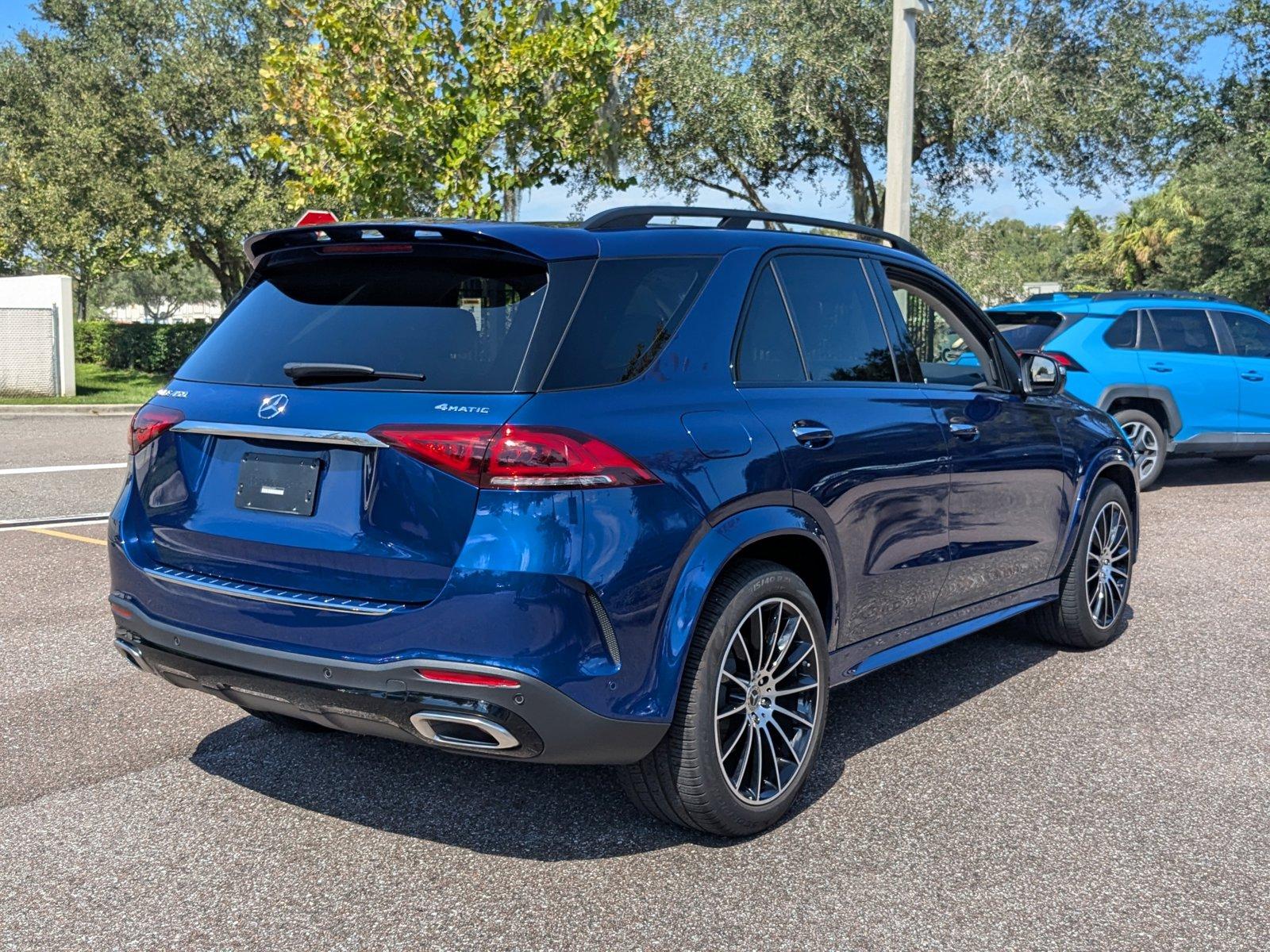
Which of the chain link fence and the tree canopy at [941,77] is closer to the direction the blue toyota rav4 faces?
the tree canopy

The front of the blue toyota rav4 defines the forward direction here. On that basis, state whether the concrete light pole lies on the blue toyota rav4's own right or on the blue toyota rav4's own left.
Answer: on the blue toyota rav4's own left

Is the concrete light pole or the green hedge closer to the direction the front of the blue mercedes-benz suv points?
the concrete light pole

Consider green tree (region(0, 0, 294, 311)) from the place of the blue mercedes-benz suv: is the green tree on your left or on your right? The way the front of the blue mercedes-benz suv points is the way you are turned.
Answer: on your left

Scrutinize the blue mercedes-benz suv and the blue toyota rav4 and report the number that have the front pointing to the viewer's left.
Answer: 0

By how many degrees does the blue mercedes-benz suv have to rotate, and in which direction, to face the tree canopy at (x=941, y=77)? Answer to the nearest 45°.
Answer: approximately 45° to its left

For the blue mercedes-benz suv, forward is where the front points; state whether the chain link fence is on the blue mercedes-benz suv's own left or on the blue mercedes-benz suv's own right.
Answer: on the blue mercedes-benz suv's own left

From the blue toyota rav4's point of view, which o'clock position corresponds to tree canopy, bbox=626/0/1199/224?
The tree canopy is roughly at 10 o'clock from the blue toyota rav4.

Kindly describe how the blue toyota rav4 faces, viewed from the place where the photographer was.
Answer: facing away from the viewer and to the right of the viewer

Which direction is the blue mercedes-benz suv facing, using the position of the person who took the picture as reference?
facing away from the viewer and to the right of the viewer

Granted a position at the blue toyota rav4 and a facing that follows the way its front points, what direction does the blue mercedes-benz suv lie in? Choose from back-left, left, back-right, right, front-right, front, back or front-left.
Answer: back-right

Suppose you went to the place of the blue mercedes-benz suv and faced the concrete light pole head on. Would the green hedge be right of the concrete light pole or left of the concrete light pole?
left

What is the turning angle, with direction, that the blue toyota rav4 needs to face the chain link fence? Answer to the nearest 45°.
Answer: approximately 135° to its left

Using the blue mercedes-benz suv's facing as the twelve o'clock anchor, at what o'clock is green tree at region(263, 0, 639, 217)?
The green tree is roughly at 10 o'clock from the blue mercedes-benz suv.
